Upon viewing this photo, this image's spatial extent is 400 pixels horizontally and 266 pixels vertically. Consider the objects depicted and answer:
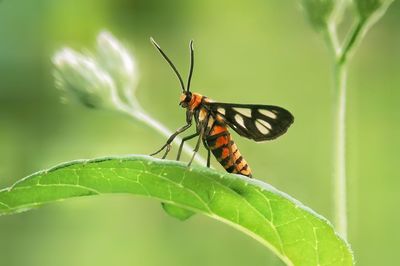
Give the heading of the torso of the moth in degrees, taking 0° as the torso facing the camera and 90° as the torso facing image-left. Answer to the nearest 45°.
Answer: approximately 90°

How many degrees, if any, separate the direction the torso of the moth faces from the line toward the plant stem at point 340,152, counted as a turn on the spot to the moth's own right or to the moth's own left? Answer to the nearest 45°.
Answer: approximately 135° to the moth's own right

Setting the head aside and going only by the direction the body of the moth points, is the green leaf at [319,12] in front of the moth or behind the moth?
behind
